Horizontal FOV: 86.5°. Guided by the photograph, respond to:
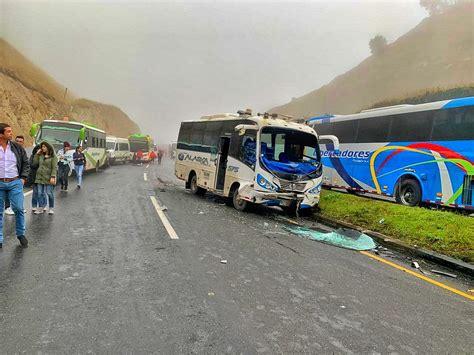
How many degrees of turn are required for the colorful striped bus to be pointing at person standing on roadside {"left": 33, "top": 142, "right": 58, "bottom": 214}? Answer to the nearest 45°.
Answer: approximately 90° to its left

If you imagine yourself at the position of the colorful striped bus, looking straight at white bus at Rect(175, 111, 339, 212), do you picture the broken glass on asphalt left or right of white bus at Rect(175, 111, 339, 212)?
left

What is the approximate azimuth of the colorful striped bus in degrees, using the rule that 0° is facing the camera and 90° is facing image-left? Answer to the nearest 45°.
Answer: approximately 135°

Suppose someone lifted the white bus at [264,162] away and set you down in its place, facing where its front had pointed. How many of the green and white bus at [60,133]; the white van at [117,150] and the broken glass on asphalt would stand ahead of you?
1

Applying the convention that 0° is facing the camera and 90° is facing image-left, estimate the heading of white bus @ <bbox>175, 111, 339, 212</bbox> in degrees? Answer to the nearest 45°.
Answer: approximately 315°

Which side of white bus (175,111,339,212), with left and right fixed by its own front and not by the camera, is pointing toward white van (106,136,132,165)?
back

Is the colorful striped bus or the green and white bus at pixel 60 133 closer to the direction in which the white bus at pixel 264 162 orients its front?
the colorful striped bus
